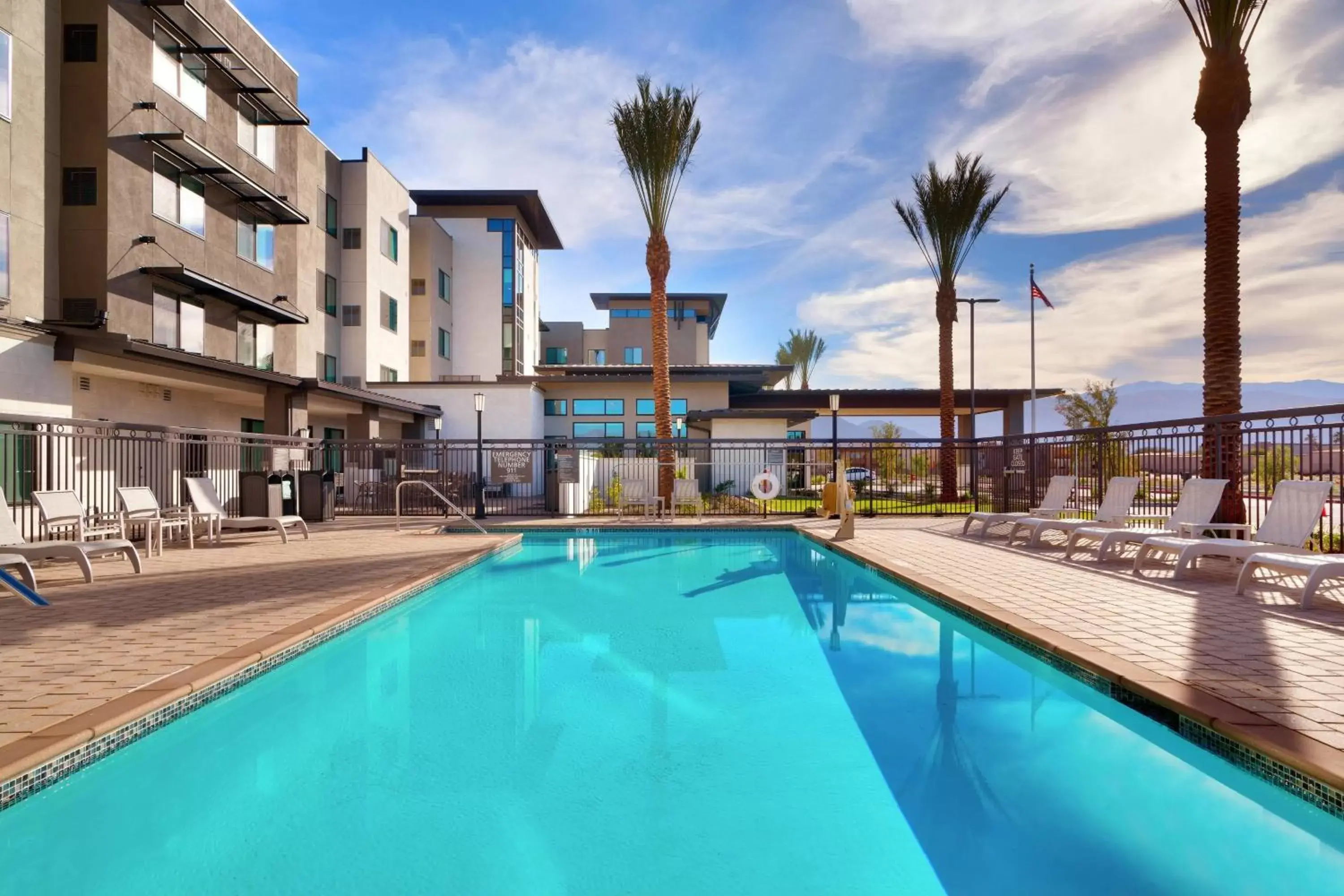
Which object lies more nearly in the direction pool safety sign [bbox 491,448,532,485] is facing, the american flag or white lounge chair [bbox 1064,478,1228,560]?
the white lounge chair

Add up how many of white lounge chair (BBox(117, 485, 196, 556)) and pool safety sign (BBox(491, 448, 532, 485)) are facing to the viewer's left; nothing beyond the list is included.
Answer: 0

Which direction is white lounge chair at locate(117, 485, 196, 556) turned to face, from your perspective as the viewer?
facing the viewer and to the right of the viewer

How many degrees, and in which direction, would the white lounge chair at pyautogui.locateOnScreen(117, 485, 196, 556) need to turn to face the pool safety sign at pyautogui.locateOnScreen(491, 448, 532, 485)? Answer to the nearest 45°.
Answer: approximately 90° to its left

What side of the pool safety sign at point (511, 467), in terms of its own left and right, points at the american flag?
left

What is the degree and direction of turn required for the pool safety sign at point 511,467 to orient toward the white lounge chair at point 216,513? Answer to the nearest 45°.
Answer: approximately 45° to its right

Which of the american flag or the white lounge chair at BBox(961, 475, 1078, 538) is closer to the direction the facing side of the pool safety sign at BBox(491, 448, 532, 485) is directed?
the white lounge chair

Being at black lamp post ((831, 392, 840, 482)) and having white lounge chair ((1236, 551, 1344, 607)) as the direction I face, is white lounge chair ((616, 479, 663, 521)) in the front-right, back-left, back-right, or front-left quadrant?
back-right

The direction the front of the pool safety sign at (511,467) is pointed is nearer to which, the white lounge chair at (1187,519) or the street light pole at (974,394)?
the white lounge chair

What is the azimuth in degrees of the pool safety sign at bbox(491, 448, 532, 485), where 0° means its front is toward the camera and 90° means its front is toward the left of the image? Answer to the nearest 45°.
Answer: approximately 0°

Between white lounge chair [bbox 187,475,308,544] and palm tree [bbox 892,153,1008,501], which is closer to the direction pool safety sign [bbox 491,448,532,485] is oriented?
the white lounge chair

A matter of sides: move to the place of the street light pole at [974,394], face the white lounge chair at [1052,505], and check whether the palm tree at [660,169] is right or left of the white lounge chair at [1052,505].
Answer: right

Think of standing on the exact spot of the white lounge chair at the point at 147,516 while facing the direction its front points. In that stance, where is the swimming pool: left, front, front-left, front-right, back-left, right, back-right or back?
front-right

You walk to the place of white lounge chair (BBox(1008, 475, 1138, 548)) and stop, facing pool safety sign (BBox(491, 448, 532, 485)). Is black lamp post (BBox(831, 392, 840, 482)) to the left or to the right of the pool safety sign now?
right

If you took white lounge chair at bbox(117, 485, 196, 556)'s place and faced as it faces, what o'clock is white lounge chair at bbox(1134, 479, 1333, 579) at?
white lounge chair at bbox(1134, 479, 1333, 579) is roughly at 12 o'clock from white lounge chair at bbox(117, 485, 196, 556).
